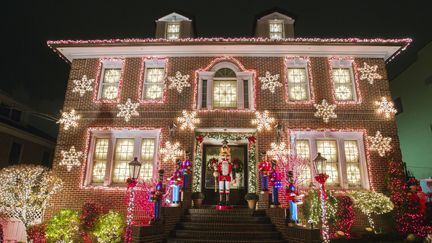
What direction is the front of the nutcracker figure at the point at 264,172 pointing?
toward the camera

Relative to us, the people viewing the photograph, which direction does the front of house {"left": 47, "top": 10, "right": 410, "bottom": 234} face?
facing the viewer

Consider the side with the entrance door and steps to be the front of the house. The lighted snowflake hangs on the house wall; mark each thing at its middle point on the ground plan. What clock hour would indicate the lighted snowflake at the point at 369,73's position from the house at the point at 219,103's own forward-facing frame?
The lighted snowflake is roughly at 9 o'clock from the house.

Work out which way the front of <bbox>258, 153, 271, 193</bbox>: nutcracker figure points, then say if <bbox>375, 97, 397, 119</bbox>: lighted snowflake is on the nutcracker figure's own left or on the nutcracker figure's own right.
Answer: on the nutcracker figure's own left

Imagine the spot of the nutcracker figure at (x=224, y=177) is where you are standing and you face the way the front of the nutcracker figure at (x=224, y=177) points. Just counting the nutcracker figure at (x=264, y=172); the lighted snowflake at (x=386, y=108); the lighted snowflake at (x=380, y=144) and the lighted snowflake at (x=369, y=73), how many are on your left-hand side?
4

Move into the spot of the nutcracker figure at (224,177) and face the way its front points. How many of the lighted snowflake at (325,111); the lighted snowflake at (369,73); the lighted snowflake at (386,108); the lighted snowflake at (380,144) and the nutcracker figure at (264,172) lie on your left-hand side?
5

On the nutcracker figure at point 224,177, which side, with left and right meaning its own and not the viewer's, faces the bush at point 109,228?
right

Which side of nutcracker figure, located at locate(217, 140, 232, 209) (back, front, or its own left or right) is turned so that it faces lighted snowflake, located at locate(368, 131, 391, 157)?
left

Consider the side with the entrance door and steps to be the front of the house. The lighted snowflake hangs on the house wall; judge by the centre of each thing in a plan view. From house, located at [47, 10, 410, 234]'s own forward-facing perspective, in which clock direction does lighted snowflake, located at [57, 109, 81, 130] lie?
The lighted snowflake is roughly at 3 o'clock from the house.

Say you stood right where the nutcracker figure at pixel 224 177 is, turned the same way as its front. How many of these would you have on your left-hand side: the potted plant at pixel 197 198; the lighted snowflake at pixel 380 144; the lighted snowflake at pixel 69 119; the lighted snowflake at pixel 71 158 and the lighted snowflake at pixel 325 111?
2

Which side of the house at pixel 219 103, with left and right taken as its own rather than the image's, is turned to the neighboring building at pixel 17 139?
right

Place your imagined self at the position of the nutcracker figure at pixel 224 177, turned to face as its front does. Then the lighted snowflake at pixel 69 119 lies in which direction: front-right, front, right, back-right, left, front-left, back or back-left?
right
